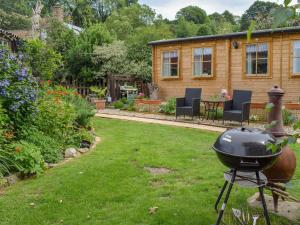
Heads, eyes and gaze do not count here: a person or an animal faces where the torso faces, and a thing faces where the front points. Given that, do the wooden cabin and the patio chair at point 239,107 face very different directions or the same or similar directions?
same or similar directions

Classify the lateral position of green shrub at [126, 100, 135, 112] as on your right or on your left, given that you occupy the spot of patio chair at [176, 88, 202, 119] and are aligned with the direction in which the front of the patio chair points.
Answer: on your right

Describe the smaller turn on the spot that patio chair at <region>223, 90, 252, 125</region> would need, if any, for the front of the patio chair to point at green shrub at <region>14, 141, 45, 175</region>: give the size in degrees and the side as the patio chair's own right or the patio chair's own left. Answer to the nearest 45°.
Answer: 0° — it already faces it

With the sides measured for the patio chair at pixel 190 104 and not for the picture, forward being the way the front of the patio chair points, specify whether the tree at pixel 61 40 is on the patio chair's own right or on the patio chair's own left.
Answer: on the patio chair's own right

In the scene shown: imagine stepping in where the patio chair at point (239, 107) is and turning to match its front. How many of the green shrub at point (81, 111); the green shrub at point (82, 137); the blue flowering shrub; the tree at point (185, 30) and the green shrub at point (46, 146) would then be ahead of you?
4

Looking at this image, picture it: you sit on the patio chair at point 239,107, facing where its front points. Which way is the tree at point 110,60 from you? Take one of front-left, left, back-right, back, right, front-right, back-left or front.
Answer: right

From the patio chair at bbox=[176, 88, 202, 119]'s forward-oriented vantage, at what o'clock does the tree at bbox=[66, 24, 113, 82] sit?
The tree is roughly at 3 o'clock from the patio chair.

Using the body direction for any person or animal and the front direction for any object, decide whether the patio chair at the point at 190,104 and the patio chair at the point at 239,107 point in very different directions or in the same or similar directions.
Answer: same or similar directions

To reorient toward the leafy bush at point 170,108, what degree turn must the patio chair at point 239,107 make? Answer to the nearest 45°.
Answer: approximately 90° to its right

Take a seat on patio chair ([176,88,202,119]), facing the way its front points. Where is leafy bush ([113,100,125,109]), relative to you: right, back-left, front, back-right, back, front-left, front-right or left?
right

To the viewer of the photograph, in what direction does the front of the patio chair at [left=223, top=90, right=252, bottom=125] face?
facing the viewer and to the left of the viewer

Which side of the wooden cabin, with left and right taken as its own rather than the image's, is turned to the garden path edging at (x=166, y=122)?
front

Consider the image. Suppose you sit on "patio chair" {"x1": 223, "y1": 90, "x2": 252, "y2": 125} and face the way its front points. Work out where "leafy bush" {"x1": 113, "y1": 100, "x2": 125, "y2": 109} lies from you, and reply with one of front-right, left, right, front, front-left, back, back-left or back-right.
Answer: right

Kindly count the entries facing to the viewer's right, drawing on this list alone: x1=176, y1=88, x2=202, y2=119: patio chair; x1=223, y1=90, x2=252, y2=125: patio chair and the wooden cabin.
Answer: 0

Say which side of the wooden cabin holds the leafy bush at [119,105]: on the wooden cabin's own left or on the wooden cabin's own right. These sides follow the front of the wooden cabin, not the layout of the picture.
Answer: on the wooden cabin's own right

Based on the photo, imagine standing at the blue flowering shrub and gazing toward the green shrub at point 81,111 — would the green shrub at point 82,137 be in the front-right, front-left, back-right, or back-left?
front-right

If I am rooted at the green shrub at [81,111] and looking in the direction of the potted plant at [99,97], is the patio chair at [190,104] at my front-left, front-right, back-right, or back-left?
front-right
